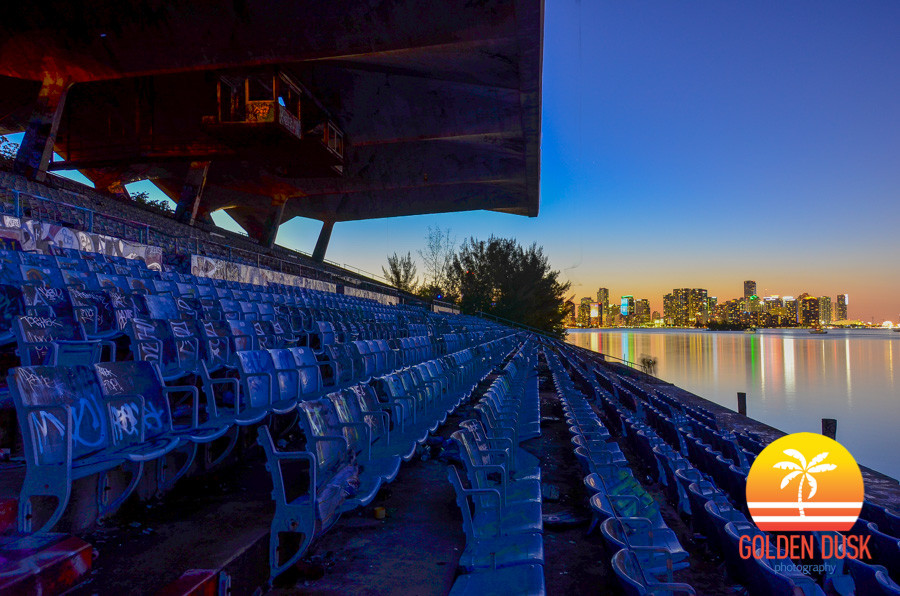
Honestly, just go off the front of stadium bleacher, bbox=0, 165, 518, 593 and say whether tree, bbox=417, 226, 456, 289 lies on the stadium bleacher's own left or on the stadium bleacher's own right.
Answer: on the stadium bleacher's own left

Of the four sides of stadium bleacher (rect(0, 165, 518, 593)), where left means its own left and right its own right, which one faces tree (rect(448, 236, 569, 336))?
left

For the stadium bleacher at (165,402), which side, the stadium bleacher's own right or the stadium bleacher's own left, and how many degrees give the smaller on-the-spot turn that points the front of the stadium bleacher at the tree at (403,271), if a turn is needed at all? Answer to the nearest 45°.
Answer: approximately 135° to the stadium bleacher's own left

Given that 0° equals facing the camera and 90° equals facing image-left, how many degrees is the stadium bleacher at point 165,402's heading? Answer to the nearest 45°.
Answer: approximately 315°
